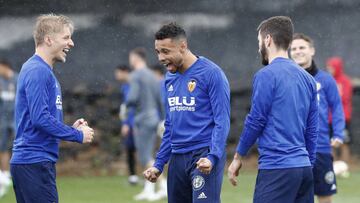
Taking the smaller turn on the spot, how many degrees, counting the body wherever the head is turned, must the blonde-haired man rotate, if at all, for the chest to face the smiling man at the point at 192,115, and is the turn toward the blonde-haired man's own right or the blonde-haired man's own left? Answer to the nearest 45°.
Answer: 0° — they already face them

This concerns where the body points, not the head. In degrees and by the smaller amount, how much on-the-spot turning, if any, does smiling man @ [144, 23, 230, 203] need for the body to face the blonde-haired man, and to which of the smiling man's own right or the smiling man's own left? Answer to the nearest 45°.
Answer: approximately 45° to the smiling man's own right

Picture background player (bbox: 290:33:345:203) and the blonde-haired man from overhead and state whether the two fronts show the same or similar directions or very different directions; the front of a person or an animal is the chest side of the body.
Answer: very different directions

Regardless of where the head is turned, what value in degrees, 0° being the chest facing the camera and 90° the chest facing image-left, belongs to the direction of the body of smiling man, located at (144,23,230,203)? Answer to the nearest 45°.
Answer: approximately 45°

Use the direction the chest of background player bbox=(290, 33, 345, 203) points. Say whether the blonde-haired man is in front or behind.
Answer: in front

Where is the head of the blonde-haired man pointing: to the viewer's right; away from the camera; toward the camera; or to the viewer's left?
to the viewer's right

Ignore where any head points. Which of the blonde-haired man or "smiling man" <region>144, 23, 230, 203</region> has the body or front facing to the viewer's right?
the blonde-haired man

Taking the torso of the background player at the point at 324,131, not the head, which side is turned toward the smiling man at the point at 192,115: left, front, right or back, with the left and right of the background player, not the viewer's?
front
